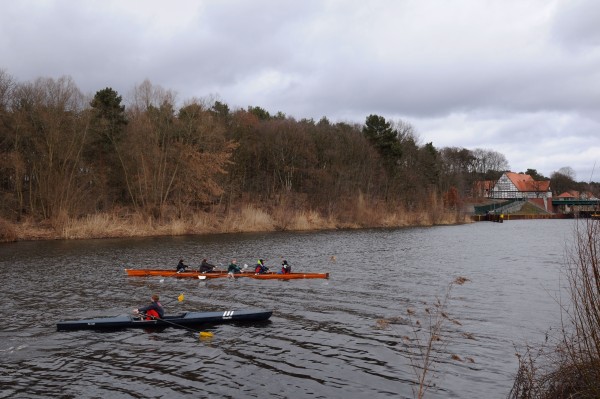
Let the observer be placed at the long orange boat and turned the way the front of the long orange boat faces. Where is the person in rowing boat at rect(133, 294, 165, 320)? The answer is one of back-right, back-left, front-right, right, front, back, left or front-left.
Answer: left

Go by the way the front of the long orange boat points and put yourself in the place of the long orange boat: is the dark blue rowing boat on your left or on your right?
on your left
